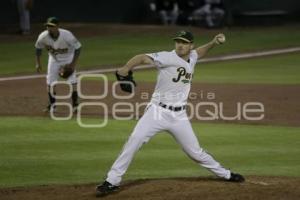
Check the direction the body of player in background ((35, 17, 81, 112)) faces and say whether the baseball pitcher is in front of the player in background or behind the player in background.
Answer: in front

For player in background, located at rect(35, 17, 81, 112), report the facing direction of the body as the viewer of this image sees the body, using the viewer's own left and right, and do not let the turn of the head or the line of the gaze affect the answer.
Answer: facing the viewer
